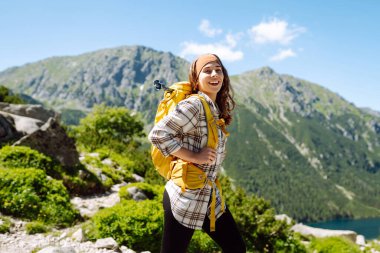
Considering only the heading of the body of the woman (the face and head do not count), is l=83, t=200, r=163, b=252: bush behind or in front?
behind

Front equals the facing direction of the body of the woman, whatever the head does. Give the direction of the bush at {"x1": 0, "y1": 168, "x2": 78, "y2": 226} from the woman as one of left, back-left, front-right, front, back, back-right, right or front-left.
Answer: back

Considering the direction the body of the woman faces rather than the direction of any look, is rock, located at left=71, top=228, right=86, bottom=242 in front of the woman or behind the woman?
behind

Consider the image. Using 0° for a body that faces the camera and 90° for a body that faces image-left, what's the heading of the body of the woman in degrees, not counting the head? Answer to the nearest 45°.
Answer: approximately 315°

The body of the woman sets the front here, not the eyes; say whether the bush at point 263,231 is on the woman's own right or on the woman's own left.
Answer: on the woman's own left

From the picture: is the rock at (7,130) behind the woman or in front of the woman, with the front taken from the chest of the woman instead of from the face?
behind

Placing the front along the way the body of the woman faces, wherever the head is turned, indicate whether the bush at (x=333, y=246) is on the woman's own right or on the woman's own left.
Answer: on the woman's own left

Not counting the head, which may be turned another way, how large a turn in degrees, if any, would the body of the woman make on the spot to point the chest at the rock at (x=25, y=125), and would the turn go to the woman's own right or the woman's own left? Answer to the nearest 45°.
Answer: approximately 180°

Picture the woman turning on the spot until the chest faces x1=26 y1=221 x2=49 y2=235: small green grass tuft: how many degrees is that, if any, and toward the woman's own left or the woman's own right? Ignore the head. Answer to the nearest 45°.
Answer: approximately 180°

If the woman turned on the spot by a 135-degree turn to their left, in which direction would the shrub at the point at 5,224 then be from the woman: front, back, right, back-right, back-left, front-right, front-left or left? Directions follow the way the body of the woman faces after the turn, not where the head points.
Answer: front-left
